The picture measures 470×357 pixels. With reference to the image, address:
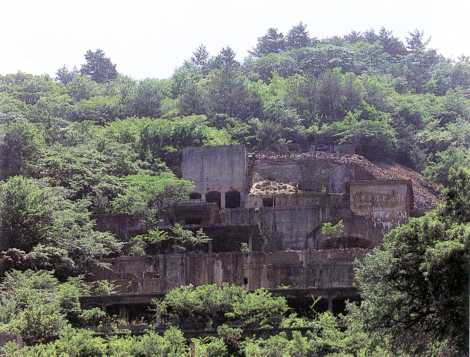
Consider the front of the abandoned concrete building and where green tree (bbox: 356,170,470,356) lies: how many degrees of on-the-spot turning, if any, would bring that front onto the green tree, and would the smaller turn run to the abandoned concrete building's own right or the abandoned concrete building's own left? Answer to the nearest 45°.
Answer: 0° — it already faces it

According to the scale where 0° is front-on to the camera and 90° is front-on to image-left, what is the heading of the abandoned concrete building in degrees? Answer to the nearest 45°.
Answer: approximately 0°
